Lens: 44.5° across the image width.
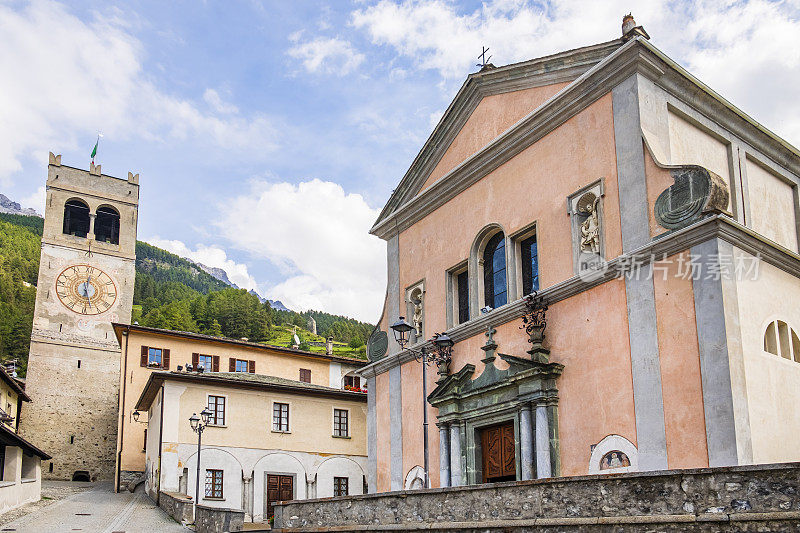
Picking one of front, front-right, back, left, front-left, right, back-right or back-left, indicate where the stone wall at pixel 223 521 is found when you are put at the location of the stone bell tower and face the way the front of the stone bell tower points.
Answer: front

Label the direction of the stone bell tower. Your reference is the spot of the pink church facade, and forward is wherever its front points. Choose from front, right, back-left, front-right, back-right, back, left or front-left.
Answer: right

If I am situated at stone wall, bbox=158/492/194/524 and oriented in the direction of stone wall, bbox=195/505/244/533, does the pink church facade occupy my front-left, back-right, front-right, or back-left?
front-left

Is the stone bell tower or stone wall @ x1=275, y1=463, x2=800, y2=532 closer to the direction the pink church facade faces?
the stone wall

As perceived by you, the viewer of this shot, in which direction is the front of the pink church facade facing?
facing the viewer and to the left of the viewer

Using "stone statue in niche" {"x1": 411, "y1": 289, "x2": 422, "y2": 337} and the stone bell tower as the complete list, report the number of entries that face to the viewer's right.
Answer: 0

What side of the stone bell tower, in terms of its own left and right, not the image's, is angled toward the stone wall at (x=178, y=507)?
front

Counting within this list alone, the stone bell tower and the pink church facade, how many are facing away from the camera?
0

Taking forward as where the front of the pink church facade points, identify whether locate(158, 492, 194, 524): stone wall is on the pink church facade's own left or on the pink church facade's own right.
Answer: on the pink church facade's own right

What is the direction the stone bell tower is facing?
toward the camera

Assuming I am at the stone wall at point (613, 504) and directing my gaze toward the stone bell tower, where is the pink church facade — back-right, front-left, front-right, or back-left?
front-right

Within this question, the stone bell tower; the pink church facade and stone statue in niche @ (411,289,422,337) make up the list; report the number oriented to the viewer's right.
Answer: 0
